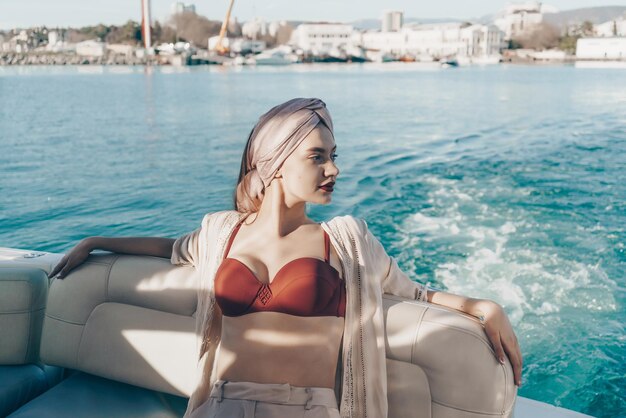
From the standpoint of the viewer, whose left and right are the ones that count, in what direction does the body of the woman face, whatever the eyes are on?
facing the viewer
